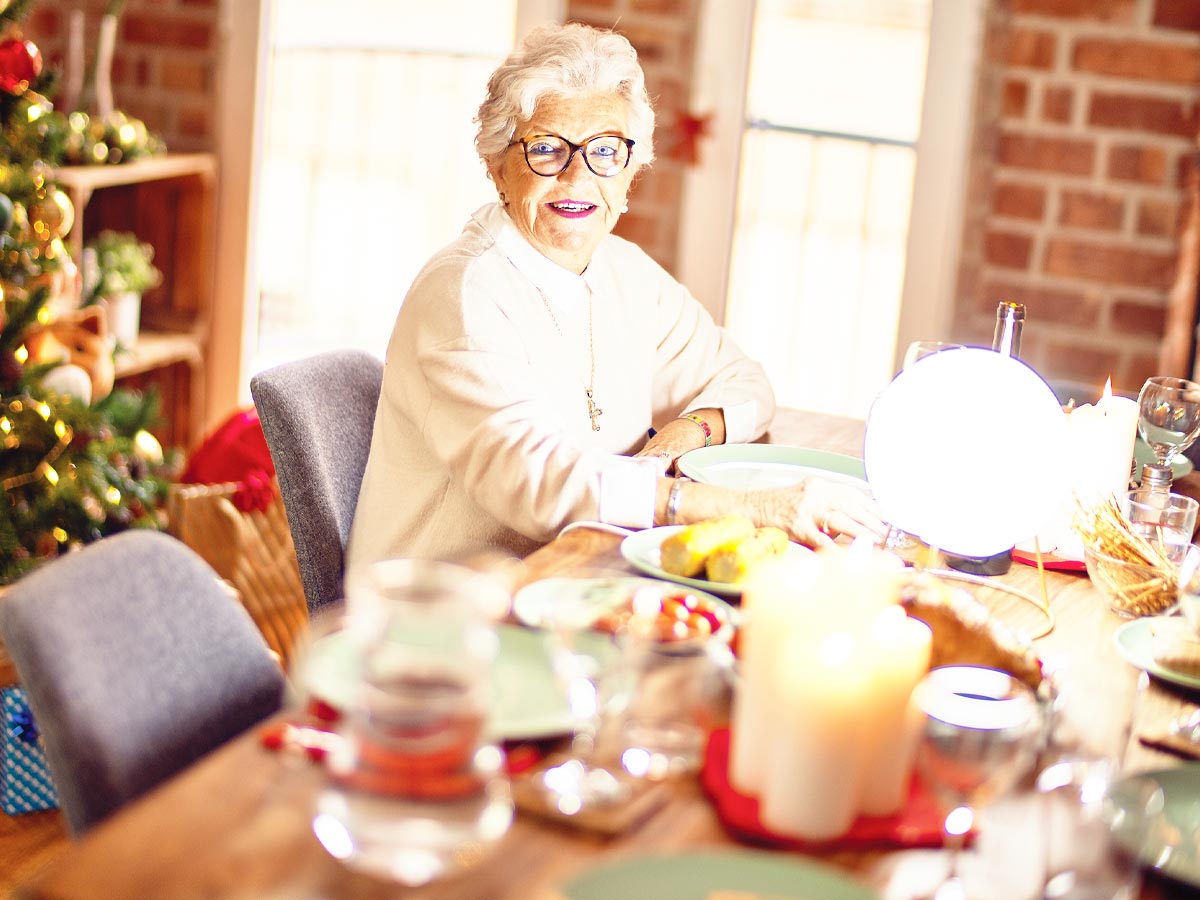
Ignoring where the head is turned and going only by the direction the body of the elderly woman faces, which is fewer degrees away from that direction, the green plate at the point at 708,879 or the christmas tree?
the green plate

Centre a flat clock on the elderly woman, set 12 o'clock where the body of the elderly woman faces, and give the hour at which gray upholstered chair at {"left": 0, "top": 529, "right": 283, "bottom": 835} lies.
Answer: The gray upholstered chair is roughly at 2 o'clock from the elderly woman.

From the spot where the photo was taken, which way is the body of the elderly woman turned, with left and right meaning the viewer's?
facing the viewer and to the right of the viewer

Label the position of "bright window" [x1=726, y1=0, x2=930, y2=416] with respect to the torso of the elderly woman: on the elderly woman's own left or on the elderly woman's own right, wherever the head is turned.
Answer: on the elderly woman's own left

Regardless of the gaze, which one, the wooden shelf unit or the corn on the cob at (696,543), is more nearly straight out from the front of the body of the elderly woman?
the corn on the cob

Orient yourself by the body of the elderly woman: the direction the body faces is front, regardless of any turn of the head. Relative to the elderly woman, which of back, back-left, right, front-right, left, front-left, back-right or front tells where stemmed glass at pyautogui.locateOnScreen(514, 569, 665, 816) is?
front-right

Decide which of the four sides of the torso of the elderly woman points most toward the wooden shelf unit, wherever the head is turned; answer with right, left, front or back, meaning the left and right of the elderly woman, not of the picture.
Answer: back

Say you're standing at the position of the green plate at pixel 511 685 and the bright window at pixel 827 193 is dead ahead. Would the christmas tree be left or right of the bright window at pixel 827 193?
left

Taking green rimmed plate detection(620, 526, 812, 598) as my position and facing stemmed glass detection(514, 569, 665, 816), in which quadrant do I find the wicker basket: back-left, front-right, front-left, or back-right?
back-right

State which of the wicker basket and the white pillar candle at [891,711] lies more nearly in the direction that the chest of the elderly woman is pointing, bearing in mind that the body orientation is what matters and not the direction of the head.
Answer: the white pillar candle

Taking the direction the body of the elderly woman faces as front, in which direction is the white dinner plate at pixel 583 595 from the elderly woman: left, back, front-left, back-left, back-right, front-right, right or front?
front-right

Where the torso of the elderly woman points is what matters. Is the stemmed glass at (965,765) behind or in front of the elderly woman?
in front

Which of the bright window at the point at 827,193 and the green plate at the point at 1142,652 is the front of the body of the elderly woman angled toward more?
the green plate
